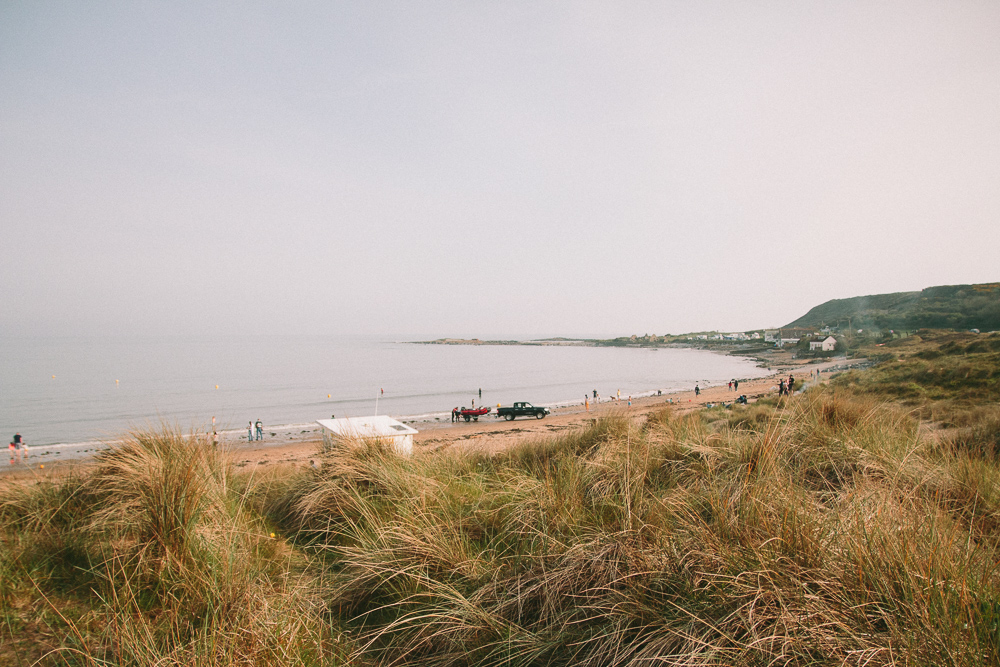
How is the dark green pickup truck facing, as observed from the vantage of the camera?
facing to the right of the viewer
